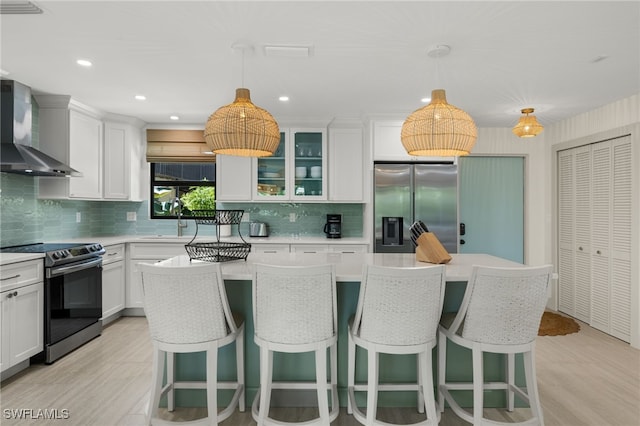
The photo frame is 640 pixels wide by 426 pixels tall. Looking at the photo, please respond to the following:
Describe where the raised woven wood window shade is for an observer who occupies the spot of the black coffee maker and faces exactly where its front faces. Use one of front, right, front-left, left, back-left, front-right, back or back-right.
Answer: right

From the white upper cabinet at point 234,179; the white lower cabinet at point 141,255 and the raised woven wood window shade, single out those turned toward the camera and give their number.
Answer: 3

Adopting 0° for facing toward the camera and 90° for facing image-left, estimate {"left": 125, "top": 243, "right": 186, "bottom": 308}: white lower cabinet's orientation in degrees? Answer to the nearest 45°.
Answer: approximately 0°

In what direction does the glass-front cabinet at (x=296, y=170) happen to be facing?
toward the camera

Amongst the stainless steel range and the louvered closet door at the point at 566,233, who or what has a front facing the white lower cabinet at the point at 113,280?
the louvered closet door

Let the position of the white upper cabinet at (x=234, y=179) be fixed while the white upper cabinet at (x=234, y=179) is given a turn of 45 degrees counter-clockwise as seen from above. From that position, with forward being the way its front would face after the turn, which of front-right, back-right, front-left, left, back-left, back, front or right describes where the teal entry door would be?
front-left

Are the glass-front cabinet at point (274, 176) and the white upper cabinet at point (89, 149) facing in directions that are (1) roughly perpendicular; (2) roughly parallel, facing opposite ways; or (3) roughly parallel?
roughly perpendicular

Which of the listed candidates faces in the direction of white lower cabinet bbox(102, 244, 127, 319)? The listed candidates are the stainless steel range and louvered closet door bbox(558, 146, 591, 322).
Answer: the louvered closet door

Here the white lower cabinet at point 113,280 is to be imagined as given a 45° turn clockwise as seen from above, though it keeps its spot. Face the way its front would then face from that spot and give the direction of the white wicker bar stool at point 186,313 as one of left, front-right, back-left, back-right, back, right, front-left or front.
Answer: front

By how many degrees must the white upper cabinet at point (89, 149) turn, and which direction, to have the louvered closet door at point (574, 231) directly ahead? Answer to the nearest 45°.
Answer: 0° — it already faces it

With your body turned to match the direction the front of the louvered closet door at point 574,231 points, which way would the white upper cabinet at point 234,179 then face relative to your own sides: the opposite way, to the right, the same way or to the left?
to the left

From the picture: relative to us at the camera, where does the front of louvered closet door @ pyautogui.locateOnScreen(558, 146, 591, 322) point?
facing the viewer and to the left of the viewer

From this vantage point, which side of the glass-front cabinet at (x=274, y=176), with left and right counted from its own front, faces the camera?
front

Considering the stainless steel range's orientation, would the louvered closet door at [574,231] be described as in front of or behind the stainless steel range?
in front

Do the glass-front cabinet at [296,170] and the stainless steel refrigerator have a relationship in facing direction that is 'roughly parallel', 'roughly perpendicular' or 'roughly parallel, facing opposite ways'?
roughly parallel

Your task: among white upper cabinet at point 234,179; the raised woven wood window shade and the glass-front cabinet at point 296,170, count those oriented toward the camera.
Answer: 3
